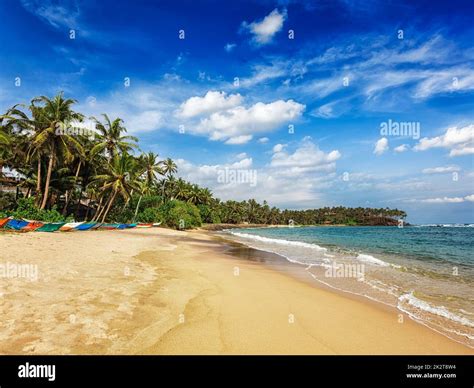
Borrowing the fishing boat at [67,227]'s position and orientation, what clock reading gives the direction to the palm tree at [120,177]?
The palm tree is roughly at 10 o'clock from the fishing boat.

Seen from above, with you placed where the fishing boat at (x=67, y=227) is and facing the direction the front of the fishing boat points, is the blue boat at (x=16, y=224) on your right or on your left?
on your right

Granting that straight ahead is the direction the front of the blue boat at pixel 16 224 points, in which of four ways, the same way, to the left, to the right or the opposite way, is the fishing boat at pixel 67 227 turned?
the same way

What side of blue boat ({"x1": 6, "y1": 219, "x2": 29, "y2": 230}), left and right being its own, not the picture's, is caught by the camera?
right

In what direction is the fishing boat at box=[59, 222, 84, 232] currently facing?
to the viewer's right
